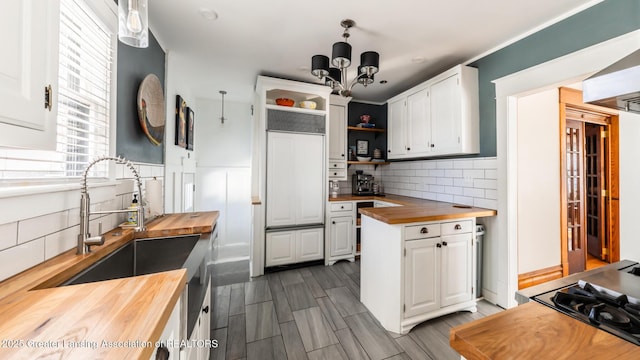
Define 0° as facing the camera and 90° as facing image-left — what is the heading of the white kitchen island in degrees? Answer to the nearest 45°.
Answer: approximately 315°

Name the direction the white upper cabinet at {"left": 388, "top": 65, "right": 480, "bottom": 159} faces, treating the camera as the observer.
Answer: facing the viewer and to the left of the viewer

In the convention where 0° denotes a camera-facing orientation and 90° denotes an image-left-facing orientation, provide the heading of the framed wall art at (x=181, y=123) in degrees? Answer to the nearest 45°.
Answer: approximately 270°

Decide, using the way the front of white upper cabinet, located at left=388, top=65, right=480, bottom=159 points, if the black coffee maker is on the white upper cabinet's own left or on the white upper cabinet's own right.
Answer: on the white upper cabinet's own right

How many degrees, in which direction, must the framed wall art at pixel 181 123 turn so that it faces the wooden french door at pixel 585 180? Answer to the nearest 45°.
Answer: approximately 45° to its right

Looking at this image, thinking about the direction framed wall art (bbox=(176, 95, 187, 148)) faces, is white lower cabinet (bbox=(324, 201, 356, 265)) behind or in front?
in front

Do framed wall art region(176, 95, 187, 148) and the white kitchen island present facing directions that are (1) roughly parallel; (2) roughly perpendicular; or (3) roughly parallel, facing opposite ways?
roughly perpendicular

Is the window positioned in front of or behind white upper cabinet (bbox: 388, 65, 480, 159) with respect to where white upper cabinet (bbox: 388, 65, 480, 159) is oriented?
in front

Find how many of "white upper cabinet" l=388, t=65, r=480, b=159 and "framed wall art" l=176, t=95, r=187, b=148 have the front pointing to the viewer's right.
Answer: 1

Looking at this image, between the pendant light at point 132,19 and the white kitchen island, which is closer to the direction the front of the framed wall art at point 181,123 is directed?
the white kitchen island

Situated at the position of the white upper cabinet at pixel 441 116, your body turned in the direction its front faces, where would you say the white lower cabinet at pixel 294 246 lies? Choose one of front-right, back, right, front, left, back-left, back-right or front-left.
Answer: front-right

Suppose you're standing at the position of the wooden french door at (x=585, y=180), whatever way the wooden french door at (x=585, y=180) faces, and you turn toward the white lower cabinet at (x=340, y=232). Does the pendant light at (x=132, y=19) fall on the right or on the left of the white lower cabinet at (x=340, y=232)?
left

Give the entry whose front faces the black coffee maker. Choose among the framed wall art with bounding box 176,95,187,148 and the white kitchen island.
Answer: the framed wall art

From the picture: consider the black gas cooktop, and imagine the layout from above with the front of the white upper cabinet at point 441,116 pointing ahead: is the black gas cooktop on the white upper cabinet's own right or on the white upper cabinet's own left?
on the white upper cabinet's own left

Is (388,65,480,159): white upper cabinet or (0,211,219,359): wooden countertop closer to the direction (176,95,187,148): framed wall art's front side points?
the white upper cabinet
